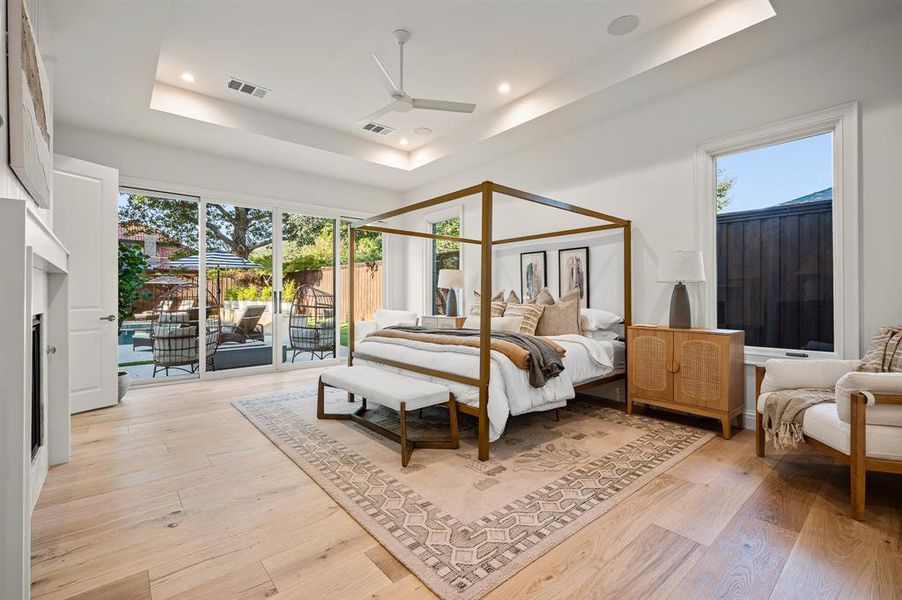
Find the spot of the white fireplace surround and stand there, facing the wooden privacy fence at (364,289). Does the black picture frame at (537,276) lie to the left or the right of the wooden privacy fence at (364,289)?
right

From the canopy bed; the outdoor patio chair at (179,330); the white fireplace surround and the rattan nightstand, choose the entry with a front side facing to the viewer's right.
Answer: the white fireplace surround

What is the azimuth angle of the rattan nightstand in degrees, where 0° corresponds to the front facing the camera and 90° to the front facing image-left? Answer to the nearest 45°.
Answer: approximately 45°

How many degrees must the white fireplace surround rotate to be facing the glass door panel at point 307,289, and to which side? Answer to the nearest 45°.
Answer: approximately 45° to its left

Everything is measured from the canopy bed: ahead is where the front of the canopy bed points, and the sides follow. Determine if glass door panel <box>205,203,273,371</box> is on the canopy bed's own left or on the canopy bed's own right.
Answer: on the canopy bed's own right

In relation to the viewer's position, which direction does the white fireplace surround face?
facing to the right of the viewer
